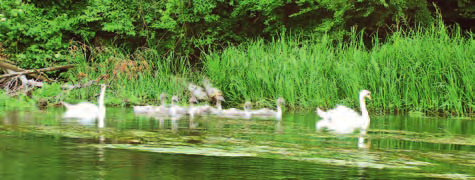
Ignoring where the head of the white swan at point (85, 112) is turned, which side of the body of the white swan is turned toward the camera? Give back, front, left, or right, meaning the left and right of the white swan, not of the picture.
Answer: right

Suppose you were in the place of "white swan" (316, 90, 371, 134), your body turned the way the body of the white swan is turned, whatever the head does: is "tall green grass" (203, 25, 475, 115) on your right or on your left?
on your left

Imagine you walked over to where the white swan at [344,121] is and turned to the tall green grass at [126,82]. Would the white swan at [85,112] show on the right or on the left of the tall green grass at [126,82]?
left

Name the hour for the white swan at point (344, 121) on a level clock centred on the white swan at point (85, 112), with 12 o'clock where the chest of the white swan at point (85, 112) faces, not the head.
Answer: the white swan at point (344, 121) is roughly at 1 o'clock from the white swan at point (85, 112).

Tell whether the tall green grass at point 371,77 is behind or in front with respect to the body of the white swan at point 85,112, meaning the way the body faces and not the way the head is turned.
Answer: in front

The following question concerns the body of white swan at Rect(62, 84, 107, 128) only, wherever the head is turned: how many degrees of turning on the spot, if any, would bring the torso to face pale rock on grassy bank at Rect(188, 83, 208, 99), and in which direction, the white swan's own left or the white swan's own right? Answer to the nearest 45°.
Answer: approximately 45° to the white swan's own left

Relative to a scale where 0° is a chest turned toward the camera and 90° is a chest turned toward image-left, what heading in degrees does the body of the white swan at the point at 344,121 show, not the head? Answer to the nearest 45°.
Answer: approximately 270°

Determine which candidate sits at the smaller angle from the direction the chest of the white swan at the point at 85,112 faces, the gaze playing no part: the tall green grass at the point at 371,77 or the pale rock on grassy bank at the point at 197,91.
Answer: the tall green grass

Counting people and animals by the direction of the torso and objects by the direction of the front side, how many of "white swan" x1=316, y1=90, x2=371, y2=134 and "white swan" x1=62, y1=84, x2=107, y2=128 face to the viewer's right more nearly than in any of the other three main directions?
2
